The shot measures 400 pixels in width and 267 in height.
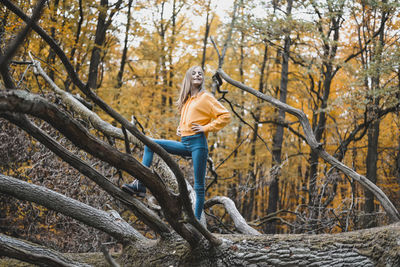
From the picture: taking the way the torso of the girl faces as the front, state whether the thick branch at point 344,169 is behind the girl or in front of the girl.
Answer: behind

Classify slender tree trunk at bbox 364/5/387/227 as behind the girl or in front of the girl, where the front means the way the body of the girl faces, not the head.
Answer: behind

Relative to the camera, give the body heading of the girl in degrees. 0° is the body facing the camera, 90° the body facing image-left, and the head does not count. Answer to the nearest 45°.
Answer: approximately 45°

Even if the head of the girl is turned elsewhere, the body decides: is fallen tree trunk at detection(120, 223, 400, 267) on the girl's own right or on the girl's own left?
on the girl's own left
